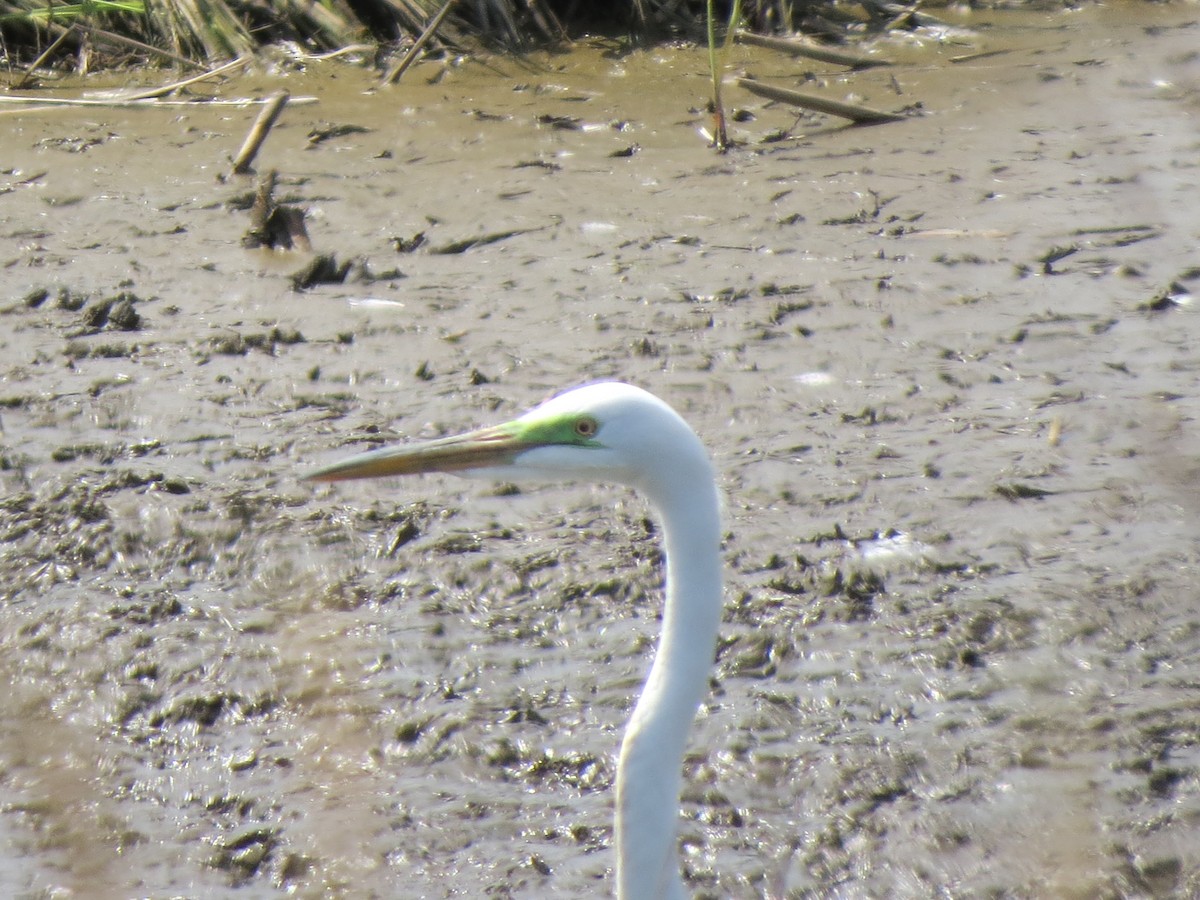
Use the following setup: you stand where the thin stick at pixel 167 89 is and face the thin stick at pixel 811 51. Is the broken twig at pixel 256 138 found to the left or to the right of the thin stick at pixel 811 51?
right

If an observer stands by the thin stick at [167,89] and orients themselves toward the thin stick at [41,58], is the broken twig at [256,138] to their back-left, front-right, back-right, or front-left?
back-left
